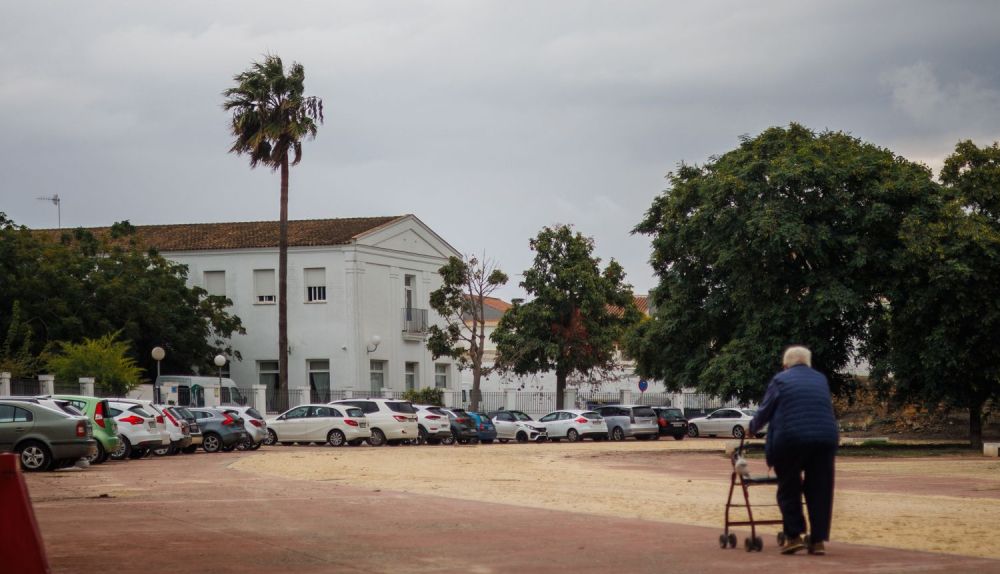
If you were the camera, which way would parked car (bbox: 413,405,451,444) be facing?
facing away from the viewer and to the left of the viewer

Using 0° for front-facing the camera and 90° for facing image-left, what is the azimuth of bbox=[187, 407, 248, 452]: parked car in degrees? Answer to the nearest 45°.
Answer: approximately 135°

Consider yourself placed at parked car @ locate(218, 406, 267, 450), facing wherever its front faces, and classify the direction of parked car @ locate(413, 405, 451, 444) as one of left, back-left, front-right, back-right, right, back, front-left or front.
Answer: right

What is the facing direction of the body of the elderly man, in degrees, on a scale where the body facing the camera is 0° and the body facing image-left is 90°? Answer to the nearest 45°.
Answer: approximately 135°

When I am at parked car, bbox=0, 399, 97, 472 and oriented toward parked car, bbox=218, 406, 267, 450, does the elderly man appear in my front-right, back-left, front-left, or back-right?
back-right

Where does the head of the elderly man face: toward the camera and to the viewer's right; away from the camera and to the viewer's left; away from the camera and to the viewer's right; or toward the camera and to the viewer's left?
away from the camera and to the viewer's left

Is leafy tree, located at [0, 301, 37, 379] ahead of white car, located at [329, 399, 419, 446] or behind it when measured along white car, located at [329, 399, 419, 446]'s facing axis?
ahead

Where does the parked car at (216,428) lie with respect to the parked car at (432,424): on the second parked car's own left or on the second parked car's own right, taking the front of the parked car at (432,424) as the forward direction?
on the second parked car's own left

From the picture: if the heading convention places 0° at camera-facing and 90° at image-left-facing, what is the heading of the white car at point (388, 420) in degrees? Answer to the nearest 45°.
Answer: approximately 135°

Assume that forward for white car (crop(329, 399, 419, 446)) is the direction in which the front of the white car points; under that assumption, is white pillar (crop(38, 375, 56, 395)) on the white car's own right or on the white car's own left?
on the white car's own left

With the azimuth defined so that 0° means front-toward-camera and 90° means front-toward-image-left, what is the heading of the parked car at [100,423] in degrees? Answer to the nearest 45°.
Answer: approximately 135°
